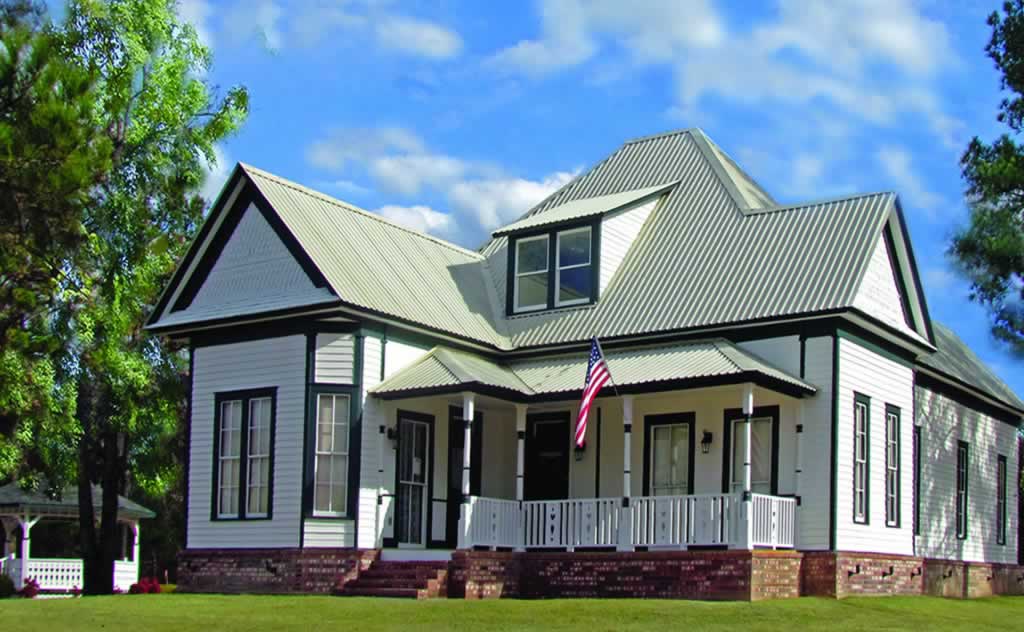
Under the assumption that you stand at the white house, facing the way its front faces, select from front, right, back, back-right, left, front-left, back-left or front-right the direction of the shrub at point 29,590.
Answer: right

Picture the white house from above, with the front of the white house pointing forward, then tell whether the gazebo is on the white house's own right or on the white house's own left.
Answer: on the white house's own right

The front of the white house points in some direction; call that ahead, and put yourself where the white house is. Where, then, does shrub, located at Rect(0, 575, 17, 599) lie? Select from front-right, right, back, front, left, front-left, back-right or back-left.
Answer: right

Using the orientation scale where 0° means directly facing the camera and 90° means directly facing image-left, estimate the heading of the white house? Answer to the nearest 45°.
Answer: approximately 45°
